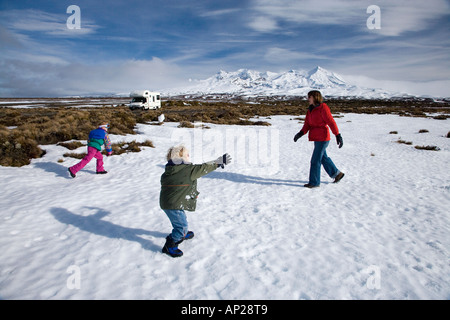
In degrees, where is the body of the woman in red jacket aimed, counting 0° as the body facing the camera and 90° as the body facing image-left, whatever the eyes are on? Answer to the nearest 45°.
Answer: approximately 90°

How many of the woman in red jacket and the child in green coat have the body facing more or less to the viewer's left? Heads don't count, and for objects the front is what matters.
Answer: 1
